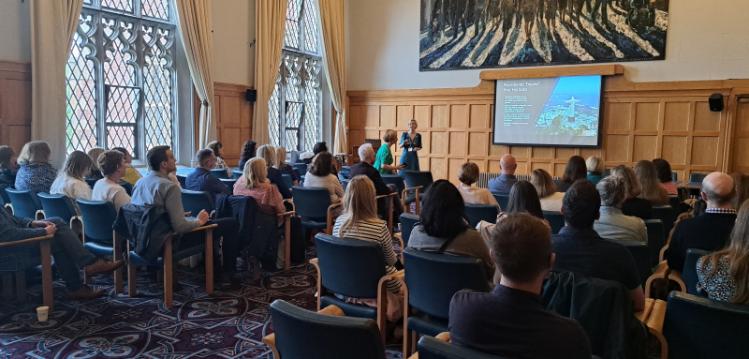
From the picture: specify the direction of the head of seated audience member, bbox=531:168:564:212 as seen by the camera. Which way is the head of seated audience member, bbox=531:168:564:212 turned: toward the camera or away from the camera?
away from the camera

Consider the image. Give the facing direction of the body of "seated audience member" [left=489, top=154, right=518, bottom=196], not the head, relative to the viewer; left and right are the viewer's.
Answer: facing away from the viewer

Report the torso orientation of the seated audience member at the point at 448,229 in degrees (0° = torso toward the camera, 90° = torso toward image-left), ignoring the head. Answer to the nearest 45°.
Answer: approximately 180°

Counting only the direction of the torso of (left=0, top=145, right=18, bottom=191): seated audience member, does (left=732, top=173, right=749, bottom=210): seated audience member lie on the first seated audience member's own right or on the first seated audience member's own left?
on the first seated audience member's own right

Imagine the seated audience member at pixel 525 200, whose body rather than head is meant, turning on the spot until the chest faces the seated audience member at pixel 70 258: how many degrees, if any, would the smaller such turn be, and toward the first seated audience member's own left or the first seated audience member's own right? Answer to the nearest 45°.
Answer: approximately 90° to the first seated audience member's own left

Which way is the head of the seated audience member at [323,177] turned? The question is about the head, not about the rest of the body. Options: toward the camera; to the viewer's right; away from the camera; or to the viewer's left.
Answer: away from the camera

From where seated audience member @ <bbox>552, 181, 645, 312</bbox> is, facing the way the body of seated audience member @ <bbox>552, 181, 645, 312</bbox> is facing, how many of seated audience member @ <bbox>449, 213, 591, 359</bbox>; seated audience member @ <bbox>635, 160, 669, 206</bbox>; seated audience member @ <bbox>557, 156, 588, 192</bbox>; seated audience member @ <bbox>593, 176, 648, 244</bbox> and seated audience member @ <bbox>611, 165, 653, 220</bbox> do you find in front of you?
4

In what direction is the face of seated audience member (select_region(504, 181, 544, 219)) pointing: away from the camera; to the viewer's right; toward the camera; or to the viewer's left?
away from the camera

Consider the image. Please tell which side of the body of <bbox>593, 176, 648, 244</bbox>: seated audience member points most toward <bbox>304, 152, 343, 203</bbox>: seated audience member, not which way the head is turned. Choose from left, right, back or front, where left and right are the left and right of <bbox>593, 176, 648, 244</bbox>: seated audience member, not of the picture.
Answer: left

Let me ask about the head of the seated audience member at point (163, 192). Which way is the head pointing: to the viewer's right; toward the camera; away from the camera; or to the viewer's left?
to the viewer's right

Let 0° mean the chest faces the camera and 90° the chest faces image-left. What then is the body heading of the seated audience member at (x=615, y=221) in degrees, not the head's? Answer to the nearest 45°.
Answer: approximately 180°

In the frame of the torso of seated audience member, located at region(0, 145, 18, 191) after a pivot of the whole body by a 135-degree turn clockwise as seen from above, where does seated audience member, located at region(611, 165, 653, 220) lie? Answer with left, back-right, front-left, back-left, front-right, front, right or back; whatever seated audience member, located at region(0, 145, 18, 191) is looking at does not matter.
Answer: front-left

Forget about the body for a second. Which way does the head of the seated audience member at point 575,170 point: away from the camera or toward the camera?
away from the camera

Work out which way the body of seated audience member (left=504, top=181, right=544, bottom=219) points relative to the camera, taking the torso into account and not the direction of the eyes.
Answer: away from the camera

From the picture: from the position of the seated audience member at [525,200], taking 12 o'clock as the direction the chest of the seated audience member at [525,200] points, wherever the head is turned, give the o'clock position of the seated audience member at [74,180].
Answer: the seated audience member at [74,180] is roughly at 9 o'clock from the seated audience member at [525,200].
